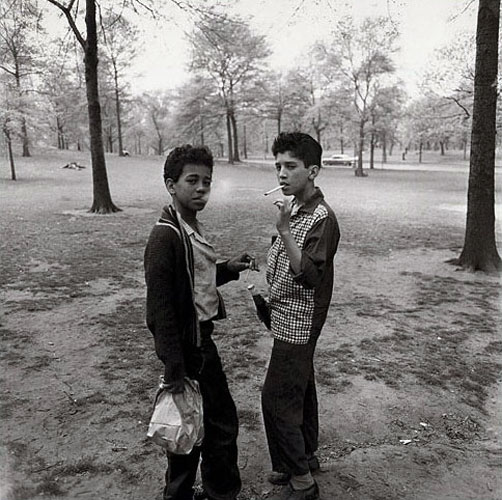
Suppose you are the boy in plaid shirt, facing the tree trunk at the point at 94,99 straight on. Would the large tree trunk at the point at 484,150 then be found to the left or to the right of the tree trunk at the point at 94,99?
right

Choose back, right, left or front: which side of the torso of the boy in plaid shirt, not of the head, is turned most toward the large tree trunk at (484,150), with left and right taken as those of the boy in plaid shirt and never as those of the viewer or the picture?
back

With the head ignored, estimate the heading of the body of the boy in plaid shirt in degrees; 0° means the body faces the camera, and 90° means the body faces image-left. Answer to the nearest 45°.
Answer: approximately 45°

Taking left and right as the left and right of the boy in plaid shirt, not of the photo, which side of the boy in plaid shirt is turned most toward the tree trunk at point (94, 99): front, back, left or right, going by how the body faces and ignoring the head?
right
